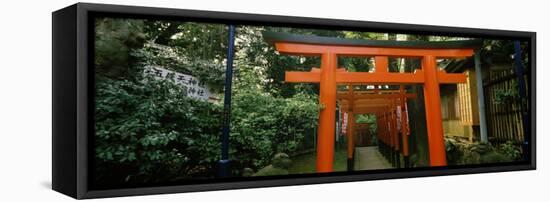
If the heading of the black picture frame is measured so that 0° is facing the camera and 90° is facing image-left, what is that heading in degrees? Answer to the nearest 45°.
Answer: approximately 315°
